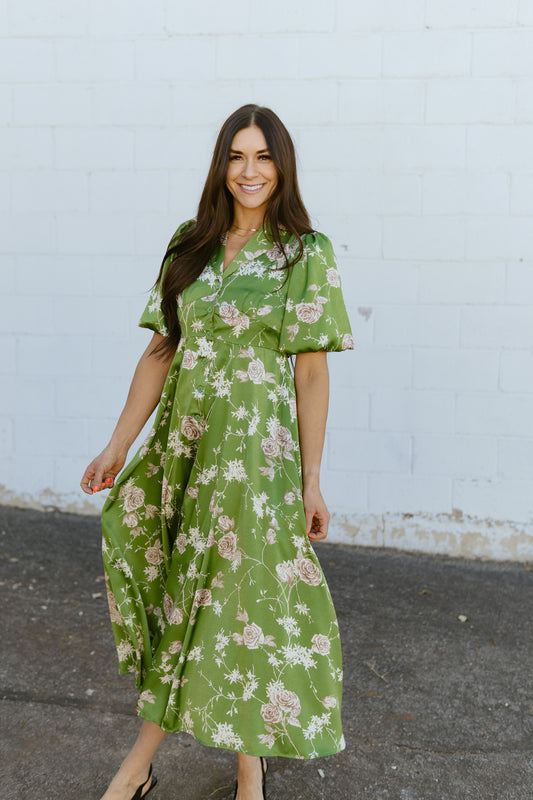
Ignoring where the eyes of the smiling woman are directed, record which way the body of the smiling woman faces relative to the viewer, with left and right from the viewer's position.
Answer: facing the viewer and to the left of the viewer
